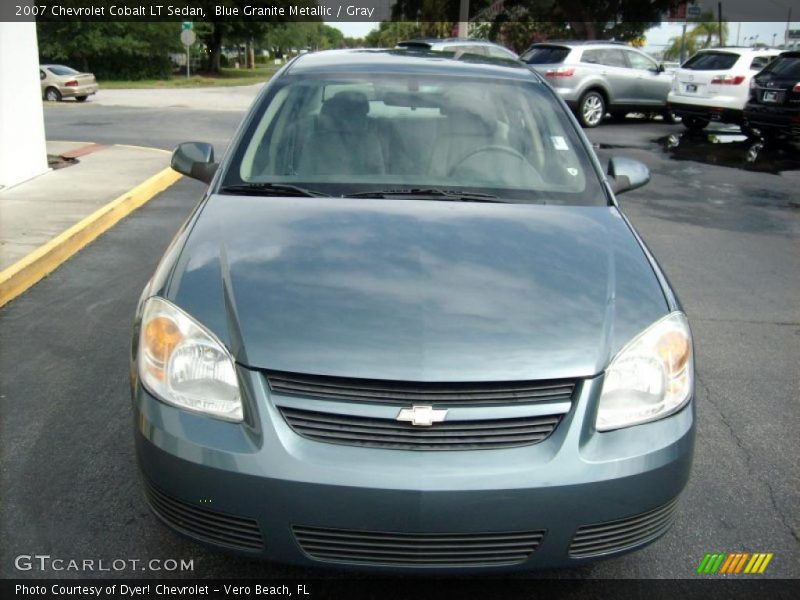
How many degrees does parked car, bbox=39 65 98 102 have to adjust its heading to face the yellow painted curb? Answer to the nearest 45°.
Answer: approximately 135° to its left

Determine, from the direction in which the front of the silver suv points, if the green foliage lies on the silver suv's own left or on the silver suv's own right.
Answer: on the silver suv's own left

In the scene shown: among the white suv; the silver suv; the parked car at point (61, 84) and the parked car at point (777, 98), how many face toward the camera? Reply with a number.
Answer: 0

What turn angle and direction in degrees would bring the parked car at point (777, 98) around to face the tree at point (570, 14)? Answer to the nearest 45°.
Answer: approximately 45° to its left

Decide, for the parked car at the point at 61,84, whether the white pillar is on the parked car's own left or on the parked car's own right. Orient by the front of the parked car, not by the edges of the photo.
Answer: on the parked car's own left

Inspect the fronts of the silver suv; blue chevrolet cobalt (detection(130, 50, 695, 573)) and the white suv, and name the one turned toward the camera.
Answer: the blue chevrolet cobalt

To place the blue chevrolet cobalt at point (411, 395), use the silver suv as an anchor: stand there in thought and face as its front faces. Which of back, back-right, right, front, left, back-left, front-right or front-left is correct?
back-right

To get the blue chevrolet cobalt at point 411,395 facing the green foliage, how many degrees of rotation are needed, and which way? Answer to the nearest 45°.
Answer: approximately 180°

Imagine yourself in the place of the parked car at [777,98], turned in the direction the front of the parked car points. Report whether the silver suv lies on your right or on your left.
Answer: on your left

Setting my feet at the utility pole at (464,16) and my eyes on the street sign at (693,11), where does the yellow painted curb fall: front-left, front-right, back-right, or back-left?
back-right

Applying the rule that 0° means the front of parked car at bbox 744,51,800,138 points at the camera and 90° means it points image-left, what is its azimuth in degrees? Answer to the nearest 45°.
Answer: approximately 225°

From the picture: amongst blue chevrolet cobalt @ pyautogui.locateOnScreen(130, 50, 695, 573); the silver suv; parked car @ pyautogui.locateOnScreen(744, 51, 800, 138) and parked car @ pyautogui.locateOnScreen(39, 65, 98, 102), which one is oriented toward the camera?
the blue chevrolet cobalt

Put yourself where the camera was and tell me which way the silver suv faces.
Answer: facing away from the viewer and to the right of the viewer
